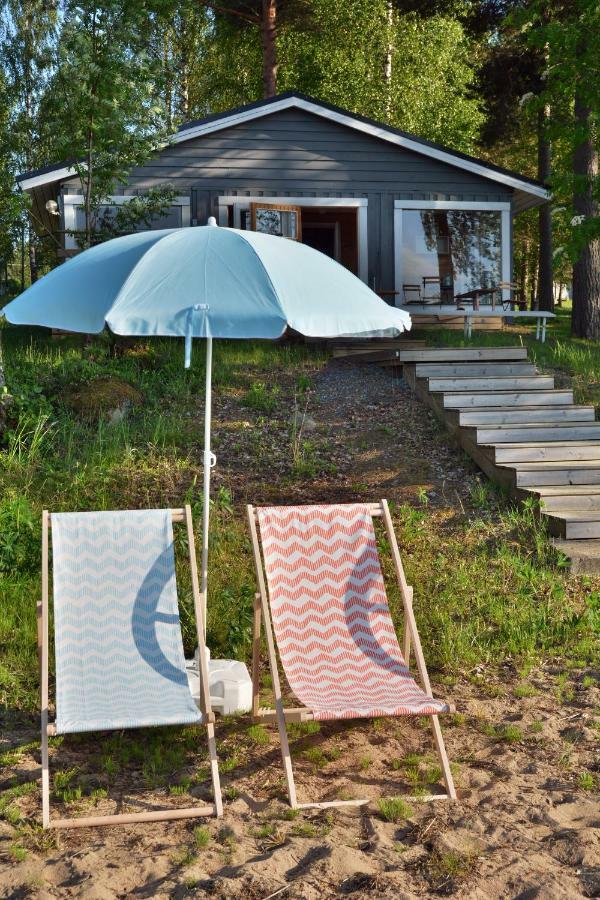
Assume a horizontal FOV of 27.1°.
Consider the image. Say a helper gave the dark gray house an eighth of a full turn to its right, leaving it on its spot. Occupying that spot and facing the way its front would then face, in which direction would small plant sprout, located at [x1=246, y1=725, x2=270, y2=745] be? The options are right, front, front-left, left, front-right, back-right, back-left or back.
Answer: front-left

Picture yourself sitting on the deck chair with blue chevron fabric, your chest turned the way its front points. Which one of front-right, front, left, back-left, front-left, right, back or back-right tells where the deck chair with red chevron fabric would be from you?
left

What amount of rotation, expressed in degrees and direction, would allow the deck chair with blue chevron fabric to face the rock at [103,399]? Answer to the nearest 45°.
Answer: approximately 180°

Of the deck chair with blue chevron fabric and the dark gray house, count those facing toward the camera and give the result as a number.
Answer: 2

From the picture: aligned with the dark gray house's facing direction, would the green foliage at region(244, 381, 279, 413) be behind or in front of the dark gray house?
in front

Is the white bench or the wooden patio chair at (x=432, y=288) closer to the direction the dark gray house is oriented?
the white bench

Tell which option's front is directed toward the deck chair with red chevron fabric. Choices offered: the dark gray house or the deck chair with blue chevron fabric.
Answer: the dark gray house

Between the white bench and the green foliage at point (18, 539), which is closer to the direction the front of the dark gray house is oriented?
the green foliage

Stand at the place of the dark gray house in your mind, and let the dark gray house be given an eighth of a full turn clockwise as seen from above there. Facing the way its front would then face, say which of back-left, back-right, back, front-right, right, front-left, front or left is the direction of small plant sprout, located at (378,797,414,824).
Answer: front-left

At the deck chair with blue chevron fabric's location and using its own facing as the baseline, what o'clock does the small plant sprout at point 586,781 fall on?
The small plant sprout is roughly at 10 o'clock from the deck chair with blue chevron fabric.

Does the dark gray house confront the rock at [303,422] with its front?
yes

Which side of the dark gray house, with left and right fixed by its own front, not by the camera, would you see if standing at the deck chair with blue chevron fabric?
front

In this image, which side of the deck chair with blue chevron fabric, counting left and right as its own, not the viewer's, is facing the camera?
front

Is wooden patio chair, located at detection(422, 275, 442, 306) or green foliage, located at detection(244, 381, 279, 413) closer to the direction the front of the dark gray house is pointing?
the green foliage
